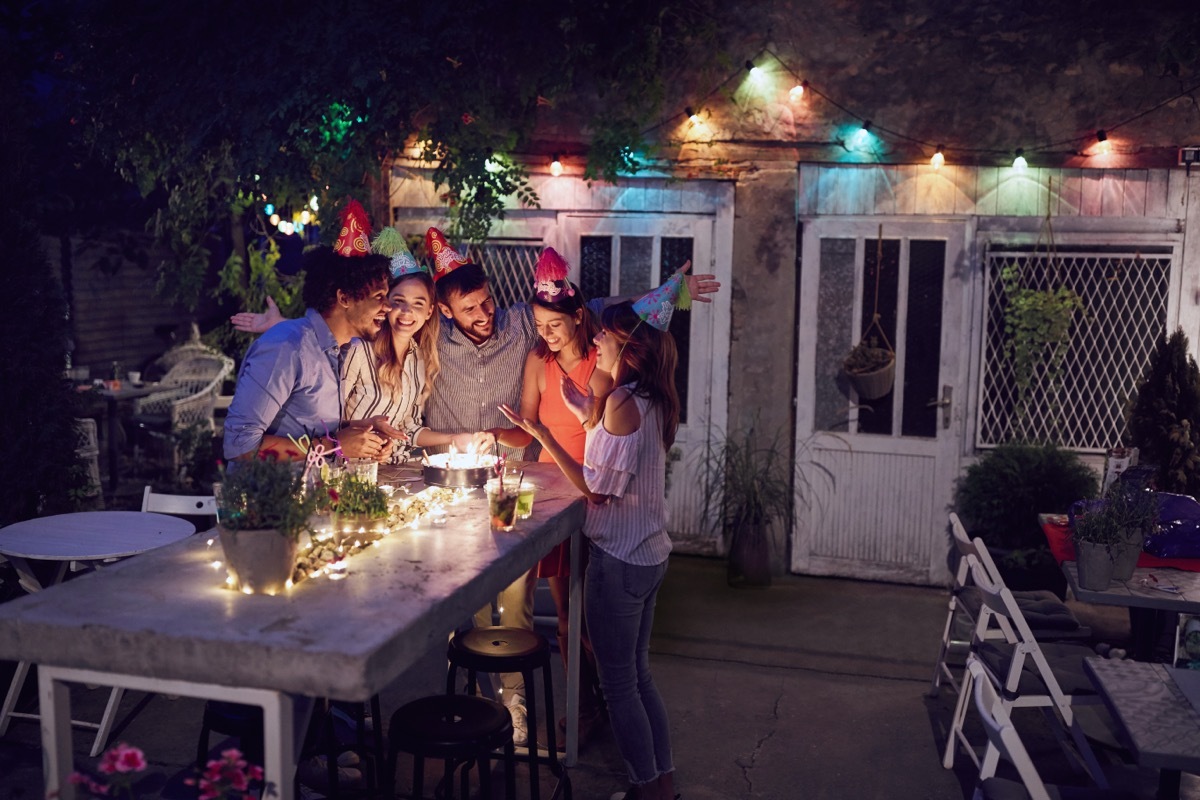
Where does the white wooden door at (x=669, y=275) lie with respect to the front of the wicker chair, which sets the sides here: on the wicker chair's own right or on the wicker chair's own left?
on the wicker chair's own left

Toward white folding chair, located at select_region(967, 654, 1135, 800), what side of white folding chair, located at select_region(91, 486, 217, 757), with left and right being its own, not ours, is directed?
left

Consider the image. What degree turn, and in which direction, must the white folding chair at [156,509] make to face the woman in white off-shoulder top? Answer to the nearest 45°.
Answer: approximately 90° to its left

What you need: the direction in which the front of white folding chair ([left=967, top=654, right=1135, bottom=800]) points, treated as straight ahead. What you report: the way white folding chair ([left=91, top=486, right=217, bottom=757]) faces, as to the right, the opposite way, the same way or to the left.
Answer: to the right

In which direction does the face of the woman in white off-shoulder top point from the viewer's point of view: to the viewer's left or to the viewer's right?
to the viewer's left

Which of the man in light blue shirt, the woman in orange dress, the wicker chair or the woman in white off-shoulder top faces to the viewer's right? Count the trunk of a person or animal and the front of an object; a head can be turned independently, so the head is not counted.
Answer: the man in light blue shirt

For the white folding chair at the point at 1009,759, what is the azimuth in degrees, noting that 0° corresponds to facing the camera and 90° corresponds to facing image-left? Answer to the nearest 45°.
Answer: approximately 270°

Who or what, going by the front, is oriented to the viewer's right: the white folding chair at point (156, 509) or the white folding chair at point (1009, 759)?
the white folding chair at point (1009, 759)
